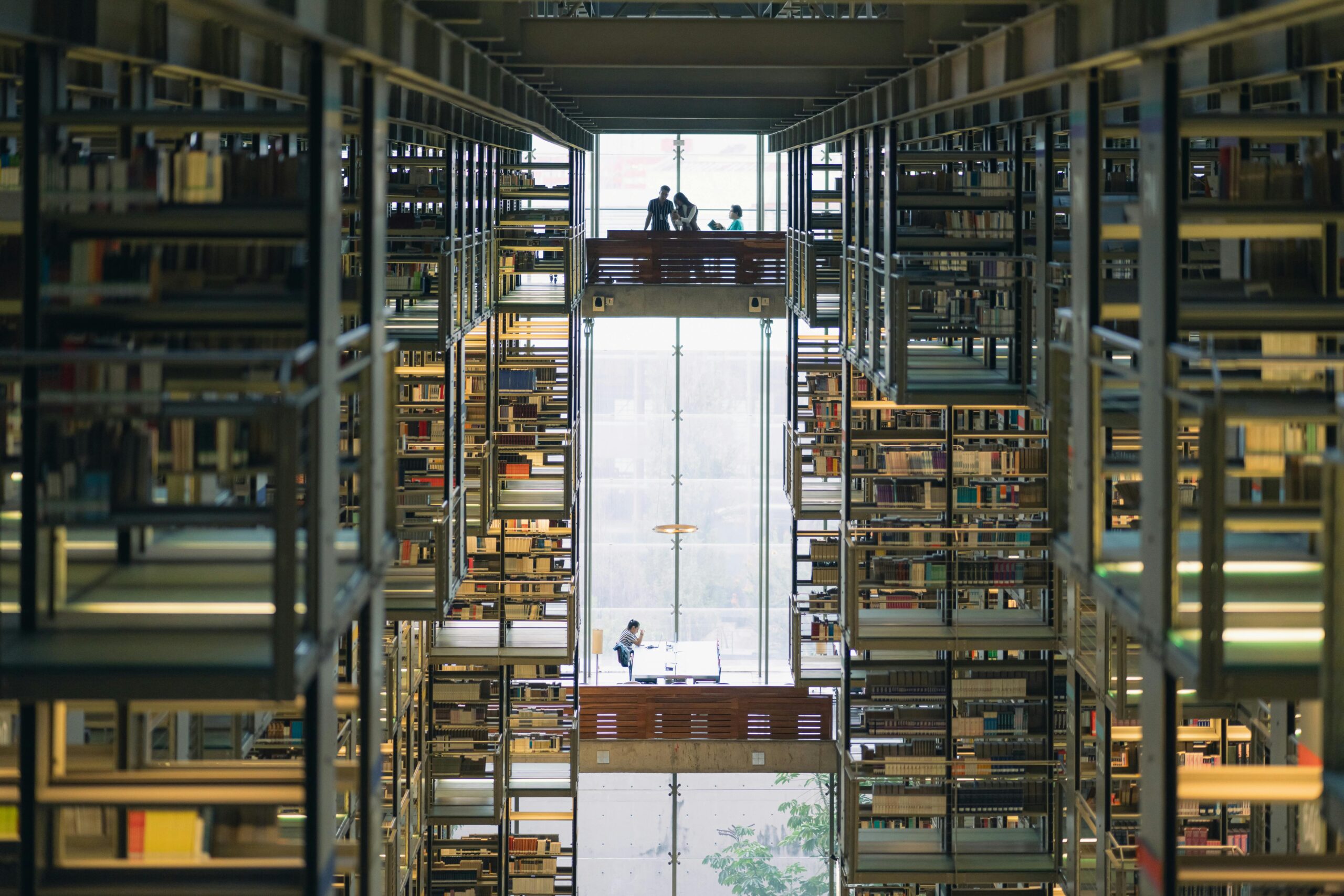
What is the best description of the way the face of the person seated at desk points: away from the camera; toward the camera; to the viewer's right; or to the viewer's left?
to the viewer's right

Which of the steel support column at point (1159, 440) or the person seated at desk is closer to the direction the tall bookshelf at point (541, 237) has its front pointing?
the steel support column

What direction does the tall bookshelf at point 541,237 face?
toward the camera

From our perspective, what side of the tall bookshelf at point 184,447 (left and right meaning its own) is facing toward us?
front

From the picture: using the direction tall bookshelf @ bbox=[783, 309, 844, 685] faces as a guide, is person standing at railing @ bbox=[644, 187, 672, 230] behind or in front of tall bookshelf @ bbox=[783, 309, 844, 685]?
behind

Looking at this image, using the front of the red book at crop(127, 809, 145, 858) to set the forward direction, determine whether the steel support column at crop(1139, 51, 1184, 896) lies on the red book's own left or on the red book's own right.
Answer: on the red book's own left
